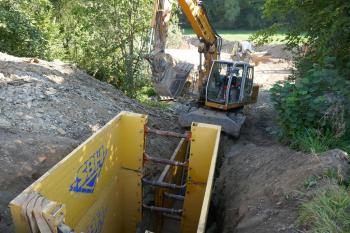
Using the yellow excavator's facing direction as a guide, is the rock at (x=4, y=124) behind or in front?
in front

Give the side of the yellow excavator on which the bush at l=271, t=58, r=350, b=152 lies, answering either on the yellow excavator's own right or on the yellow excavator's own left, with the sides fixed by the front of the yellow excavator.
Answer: on the yellow excavator's own left

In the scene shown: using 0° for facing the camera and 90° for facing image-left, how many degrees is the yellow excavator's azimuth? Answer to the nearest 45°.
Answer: approximately 45°

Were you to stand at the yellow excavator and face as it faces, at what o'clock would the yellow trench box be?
The yellow trench box is roughly at 11 o'clock from the yellow excavator.

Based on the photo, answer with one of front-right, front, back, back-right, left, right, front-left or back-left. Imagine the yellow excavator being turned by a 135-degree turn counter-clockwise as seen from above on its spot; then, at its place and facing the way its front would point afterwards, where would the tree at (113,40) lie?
back-left
